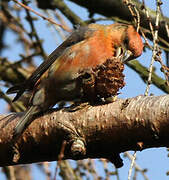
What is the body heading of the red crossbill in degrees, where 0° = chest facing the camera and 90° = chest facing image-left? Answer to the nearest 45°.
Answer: approximately 270°
